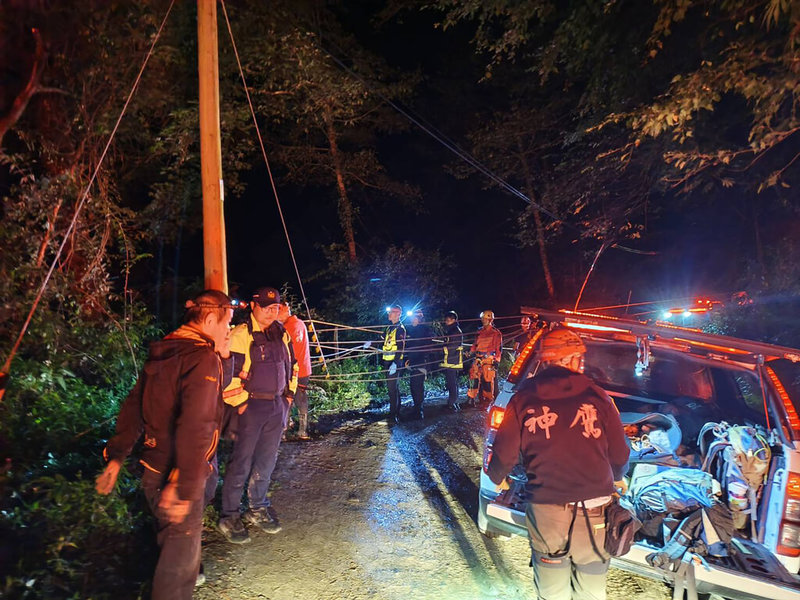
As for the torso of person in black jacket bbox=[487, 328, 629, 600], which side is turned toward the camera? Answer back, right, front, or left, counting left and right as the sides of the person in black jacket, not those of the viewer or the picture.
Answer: back

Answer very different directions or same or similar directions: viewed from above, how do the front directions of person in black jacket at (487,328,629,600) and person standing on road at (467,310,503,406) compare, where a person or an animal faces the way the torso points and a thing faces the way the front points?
very different directions

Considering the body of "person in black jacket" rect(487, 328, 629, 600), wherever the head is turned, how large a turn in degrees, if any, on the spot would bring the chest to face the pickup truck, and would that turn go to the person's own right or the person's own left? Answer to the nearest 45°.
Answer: approximately 45° to the person's own right

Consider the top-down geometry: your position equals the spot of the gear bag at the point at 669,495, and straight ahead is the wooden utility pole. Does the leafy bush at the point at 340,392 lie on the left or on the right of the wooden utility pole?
right

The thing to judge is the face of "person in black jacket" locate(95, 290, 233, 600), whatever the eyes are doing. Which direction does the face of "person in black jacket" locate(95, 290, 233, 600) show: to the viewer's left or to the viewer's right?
to the viewer's right

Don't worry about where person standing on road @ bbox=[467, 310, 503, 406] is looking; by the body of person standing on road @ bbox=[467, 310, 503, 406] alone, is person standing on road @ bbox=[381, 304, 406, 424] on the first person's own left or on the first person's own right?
on the first person's own right

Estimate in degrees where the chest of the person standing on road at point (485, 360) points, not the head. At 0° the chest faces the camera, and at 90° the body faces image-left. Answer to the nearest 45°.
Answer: approximately 0°

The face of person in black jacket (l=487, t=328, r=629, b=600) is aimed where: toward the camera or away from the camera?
away from the camera

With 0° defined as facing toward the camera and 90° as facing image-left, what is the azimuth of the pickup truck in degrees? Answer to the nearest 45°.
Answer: approximately 180°
